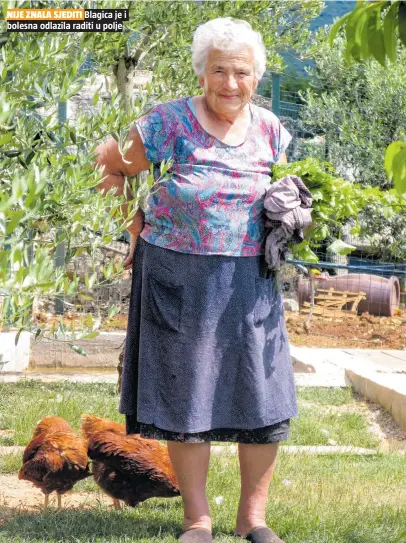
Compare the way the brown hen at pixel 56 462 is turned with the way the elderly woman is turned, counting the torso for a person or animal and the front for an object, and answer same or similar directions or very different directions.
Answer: very different directions
